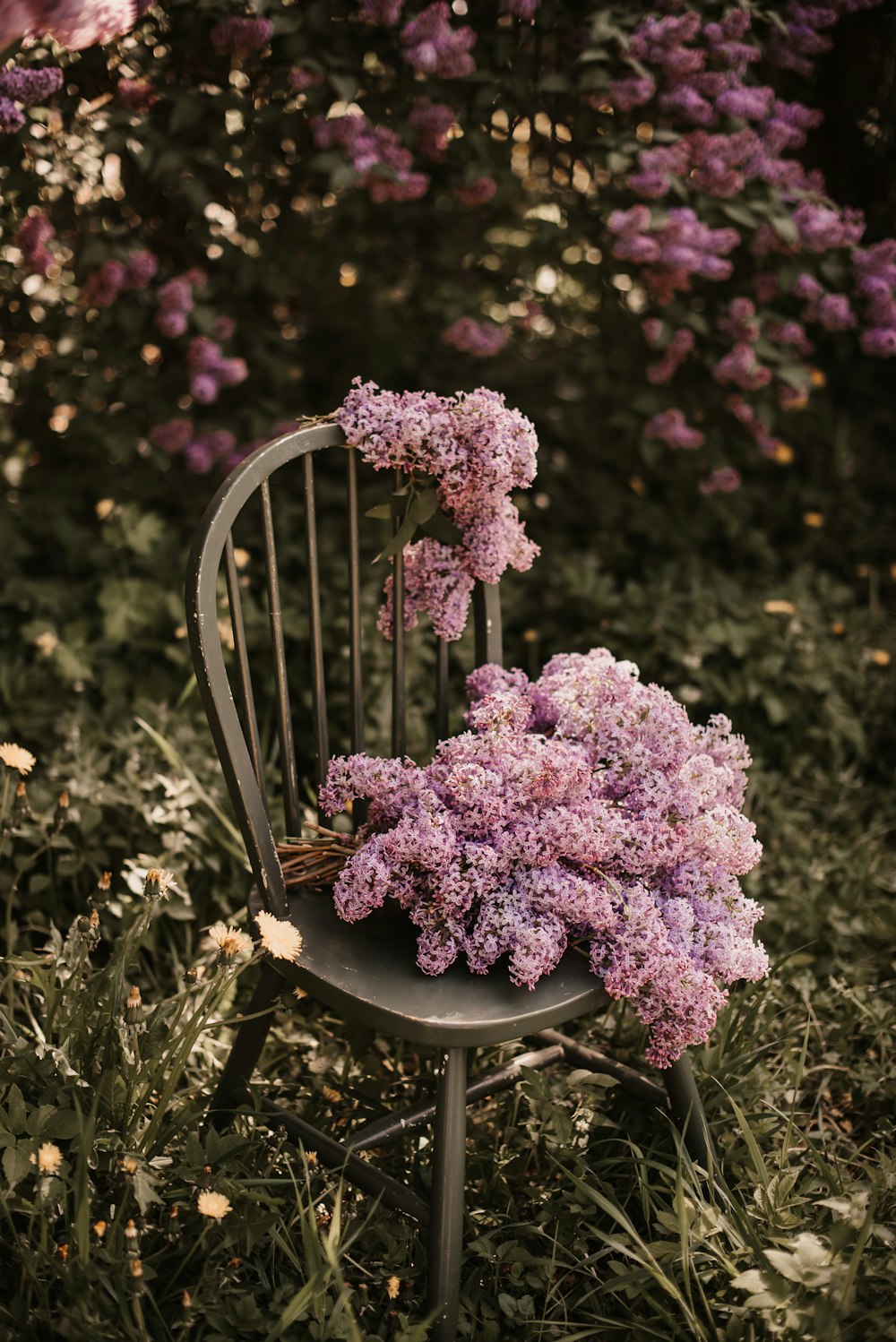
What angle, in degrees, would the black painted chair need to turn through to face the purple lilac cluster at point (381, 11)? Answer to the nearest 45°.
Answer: approximately 135° to its left

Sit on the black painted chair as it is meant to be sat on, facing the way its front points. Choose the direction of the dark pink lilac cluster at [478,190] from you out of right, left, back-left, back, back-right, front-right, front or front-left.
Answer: back-left

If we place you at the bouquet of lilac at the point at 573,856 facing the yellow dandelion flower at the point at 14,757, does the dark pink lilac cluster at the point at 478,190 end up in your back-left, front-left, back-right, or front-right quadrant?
front-right

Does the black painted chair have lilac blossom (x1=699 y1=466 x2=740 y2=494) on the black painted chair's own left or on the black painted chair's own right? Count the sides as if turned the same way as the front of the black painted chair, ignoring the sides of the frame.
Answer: on the black painted chair's own left

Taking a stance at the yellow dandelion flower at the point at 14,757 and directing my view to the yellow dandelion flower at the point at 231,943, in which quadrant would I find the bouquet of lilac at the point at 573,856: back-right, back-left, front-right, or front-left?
front-left

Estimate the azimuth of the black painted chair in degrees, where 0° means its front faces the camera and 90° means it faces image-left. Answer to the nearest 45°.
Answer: approximately 315°
